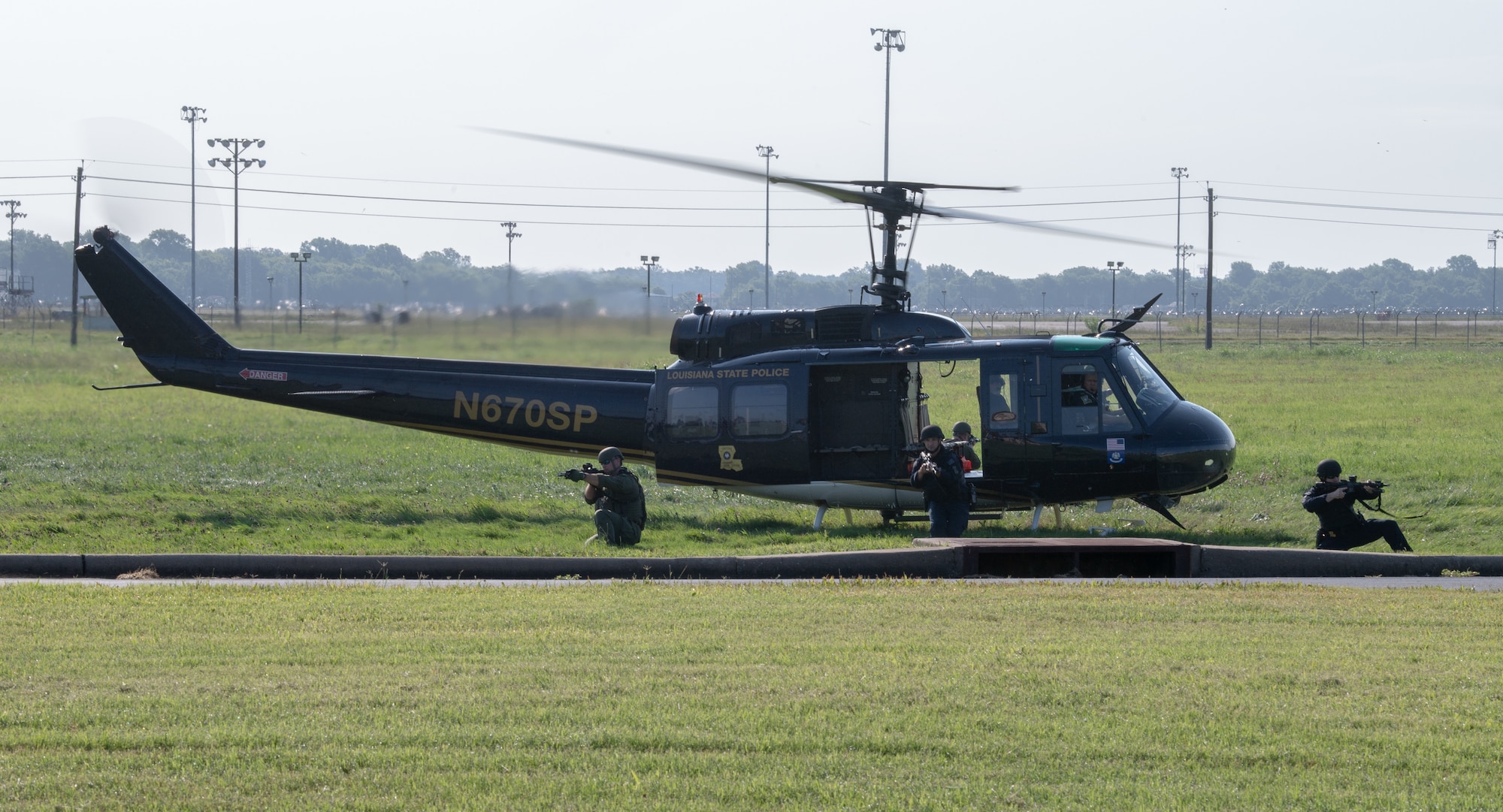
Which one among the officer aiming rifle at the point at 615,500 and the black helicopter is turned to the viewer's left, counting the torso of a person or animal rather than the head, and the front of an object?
the officer aiming rifle

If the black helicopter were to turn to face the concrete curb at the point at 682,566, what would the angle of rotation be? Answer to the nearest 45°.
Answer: approximately 90° to its right

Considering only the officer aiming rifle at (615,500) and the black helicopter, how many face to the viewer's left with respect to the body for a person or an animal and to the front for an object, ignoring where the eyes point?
1

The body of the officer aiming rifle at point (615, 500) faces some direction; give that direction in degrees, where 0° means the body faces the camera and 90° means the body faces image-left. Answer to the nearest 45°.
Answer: approximately 90°

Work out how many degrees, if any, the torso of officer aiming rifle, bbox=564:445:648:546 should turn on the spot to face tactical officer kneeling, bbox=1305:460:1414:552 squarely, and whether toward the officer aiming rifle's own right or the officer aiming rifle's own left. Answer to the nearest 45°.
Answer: approximately 180°

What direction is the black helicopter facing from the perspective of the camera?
to the viewer's right

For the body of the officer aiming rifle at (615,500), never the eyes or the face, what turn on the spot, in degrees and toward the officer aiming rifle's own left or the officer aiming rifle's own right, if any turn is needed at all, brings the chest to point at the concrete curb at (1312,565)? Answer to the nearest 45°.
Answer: approximately 135° to the officer aiming rifle's own left

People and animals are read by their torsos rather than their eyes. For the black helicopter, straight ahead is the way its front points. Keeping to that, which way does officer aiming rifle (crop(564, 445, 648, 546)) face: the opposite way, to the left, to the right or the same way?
the opposite way

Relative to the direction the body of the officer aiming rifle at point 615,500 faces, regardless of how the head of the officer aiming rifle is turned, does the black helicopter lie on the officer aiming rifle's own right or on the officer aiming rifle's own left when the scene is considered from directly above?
on the officer aiming rifle's own right
